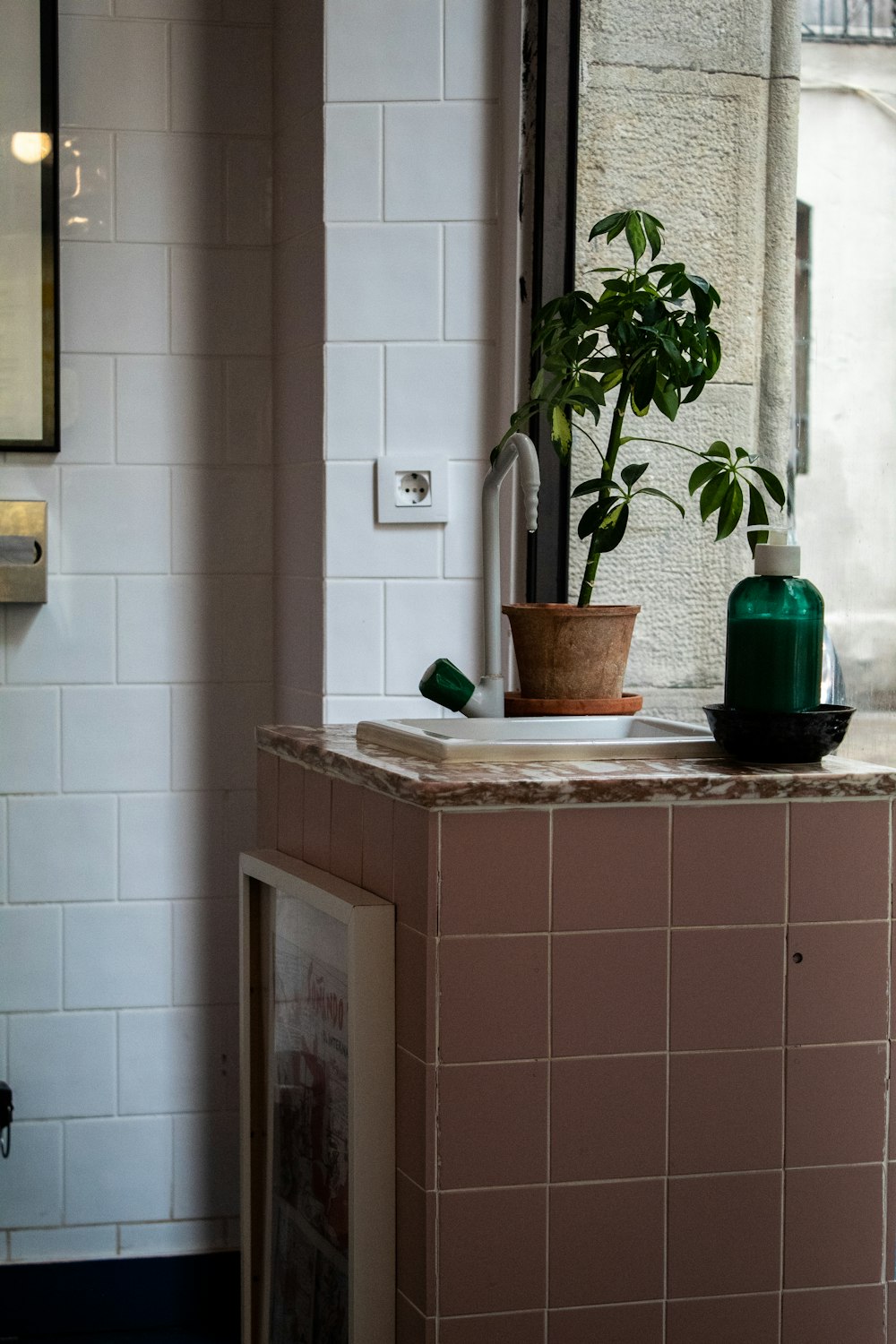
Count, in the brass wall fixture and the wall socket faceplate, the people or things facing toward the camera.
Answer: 2

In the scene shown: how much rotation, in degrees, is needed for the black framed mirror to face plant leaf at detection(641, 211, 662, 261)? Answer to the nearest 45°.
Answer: approximately 45° to its left
